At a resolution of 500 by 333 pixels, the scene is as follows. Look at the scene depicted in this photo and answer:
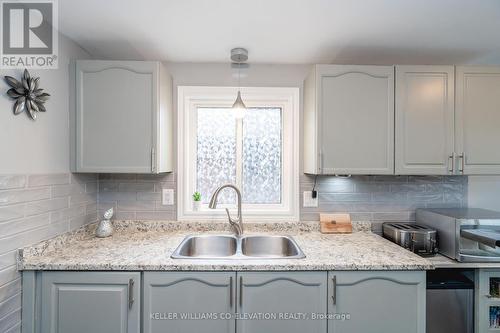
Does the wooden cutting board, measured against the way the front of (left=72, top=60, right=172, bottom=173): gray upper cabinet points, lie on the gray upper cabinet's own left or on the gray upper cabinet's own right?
on the gray upper cabinet's own left

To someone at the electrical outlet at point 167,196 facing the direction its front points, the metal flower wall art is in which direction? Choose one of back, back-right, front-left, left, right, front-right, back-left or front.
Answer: front-right

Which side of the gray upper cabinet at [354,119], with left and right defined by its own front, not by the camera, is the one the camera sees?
front

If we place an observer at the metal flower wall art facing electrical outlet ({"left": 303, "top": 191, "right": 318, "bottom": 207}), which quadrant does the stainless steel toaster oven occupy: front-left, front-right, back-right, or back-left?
front-right

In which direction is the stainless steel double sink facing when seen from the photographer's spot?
facing the viewer

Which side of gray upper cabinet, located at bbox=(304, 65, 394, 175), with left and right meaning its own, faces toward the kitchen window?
right

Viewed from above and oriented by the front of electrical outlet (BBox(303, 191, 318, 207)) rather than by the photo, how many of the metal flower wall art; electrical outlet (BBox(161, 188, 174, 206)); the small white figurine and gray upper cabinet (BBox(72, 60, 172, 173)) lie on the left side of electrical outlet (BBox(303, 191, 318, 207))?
0

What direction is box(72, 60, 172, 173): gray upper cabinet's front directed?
toward the camera

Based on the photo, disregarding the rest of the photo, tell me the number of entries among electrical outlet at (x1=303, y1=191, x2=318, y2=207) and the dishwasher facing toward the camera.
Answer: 2

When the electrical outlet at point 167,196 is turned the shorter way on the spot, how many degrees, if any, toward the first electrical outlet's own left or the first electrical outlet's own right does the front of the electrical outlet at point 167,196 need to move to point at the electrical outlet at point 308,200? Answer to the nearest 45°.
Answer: approximately 90° to the first electrical outlet's own left

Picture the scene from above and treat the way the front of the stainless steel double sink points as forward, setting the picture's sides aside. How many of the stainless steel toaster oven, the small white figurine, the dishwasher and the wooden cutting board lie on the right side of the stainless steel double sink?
1

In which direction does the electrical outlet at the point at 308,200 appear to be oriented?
toward the camera

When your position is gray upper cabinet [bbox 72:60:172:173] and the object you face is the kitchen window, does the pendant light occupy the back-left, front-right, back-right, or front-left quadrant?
front-right
